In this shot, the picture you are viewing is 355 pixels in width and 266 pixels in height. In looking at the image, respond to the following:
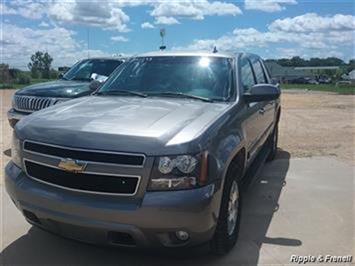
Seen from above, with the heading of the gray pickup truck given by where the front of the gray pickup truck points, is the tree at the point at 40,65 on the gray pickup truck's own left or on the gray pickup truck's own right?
on the gray pickup truck's own right

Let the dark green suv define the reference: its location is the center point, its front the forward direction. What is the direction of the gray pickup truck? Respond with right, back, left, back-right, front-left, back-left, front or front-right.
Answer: front-left

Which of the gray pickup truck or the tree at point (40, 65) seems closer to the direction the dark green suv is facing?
the gray pickup truck

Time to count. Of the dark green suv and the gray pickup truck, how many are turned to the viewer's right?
0

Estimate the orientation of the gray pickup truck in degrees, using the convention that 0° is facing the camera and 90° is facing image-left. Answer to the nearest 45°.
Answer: approximately 45°

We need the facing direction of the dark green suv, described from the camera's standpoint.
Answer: facing the viewer and to the left of the viewer

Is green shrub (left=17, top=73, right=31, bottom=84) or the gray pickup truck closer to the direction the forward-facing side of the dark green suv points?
the gray pickup truck

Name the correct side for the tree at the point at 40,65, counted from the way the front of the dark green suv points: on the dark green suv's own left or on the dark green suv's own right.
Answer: on the dark green suv's own right

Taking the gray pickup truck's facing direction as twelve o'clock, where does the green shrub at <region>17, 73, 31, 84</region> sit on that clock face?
The green shrub is roughly at 4 o'clock from the gray pickup truck.

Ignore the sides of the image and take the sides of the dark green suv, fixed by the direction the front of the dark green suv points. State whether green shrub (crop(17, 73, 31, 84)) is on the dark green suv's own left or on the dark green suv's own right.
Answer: on the dark green suv's own right

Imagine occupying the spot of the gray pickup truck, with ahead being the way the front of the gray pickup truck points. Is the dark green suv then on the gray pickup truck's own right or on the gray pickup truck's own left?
on the gray pickup truck's own right
